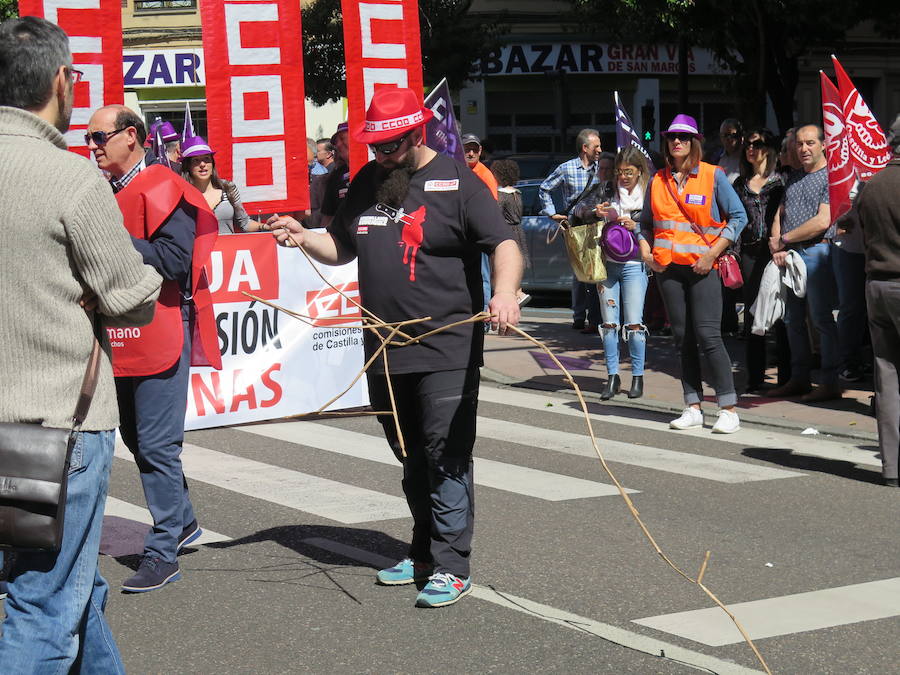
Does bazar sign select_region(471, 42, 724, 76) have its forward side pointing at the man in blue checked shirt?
yes

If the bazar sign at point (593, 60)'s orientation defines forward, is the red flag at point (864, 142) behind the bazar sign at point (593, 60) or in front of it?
in front

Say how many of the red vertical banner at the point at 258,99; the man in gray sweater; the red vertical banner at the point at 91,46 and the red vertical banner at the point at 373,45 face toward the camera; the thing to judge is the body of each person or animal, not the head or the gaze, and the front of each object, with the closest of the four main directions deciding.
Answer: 3

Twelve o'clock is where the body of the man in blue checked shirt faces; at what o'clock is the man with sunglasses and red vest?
The man with sunglasses and red vest is roughly at 2 o'clock from the man in blue checked shirt.

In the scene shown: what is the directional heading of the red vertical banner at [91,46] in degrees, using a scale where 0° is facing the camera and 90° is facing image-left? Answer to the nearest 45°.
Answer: approximately 0°

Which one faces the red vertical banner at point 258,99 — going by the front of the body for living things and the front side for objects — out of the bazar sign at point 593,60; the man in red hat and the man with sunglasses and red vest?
the bazar sign

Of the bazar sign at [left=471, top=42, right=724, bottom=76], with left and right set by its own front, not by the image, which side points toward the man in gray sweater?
front

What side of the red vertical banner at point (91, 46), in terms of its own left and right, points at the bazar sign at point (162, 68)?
back

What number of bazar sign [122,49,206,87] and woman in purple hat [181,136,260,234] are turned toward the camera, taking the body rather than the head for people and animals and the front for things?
2
